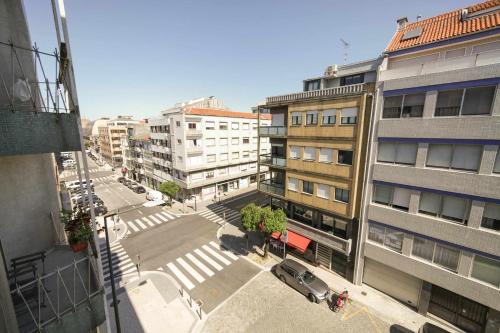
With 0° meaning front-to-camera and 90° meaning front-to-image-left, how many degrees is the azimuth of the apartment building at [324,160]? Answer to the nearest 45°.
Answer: approximately 45°

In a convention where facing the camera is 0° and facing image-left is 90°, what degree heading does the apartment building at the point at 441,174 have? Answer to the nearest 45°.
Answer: approximately 45°

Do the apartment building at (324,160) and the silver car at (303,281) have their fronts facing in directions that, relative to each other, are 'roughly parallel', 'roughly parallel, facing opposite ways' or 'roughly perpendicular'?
roughly perpendicular

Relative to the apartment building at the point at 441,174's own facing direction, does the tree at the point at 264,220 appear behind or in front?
in front

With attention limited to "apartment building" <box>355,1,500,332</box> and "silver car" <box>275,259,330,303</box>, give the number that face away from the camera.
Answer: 0
